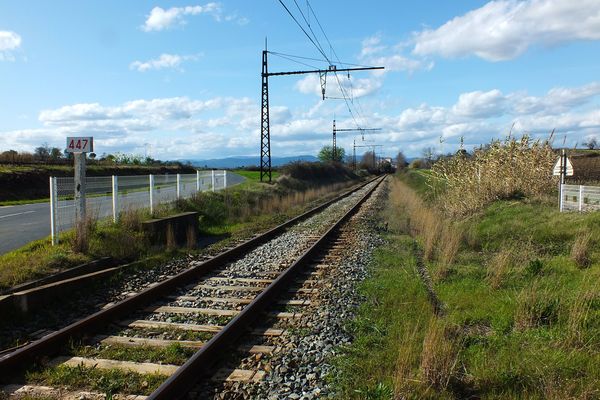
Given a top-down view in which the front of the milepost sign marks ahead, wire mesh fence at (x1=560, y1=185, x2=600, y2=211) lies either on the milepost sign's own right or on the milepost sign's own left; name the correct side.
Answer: on the milepost sign's own left

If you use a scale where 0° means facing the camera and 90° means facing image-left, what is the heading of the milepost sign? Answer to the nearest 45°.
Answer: approximately 0°

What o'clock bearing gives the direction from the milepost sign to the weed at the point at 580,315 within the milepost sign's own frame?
The weed is roughly at 11 o'clock from the milepost sign.

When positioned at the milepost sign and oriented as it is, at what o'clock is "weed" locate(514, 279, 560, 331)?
The weed is roughly at 11 o'clock from the milepost sign.

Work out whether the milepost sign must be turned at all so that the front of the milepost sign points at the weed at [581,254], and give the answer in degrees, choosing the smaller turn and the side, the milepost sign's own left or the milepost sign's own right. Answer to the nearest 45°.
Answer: approximately 45° to the milepost sign's own left
